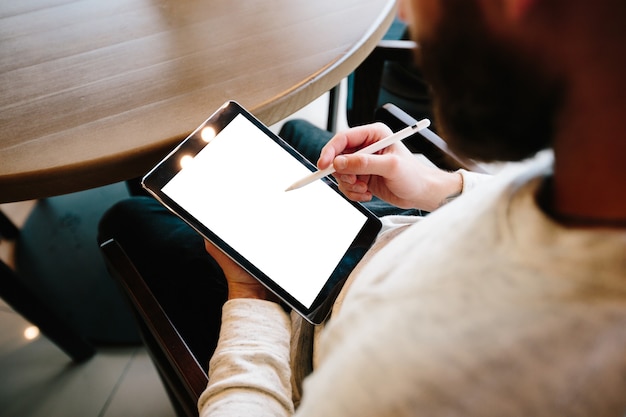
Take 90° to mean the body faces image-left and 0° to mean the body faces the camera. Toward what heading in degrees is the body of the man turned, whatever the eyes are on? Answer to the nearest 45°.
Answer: approximately 135°

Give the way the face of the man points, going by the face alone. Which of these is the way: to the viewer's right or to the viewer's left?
to the viewer's left
